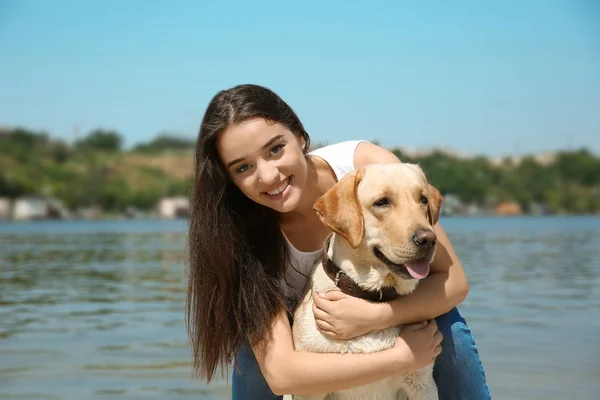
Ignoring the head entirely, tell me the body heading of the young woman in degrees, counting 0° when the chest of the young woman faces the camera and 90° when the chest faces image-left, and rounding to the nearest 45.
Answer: approximately 0°

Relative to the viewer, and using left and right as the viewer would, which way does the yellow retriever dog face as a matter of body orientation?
facing the viewer and to the right of the viewer
